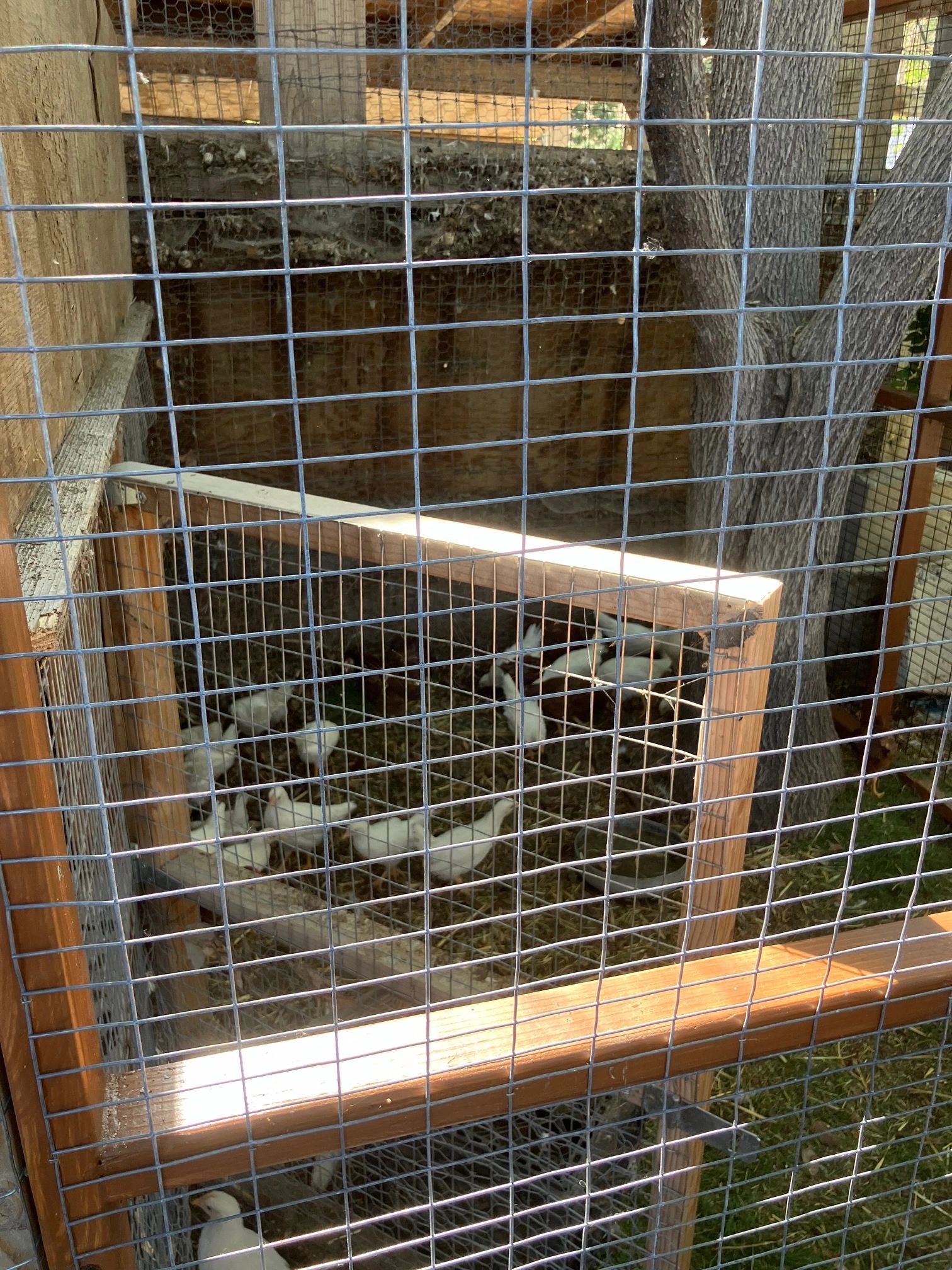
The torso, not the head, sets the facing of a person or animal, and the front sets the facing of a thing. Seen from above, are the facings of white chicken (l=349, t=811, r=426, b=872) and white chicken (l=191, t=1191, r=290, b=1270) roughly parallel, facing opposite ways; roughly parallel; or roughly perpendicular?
roughly parallel, facing opposite ways

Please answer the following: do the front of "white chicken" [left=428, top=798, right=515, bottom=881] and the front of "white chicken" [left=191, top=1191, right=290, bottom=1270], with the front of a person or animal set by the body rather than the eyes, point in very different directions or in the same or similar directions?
very different directions

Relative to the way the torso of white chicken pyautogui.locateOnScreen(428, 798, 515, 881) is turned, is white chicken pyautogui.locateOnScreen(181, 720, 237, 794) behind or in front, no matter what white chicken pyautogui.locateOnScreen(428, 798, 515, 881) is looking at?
behind

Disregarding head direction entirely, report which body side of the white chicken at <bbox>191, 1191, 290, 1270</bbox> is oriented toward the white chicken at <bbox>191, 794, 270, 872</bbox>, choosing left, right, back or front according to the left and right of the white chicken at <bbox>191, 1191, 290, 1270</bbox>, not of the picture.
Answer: right

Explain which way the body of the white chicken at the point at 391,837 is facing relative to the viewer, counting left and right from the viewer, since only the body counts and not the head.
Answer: facing to the right of the viewer

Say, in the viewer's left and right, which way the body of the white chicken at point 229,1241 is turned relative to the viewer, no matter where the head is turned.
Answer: facing to the left of the viewer

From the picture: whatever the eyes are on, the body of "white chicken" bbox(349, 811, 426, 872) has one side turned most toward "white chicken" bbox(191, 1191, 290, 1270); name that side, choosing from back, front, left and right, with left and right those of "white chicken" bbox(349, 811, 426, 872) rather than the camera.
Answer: right

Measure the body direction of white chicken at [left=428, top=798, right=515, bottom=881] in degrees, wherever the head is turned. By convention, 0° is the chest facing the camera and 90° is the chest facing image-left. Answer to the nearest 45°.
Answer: approximately 270°
